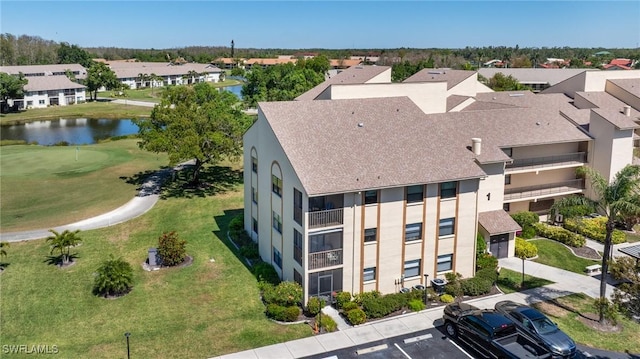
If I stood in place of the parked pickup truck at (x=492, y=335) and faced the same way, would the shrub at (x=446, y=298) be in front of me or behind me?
in front

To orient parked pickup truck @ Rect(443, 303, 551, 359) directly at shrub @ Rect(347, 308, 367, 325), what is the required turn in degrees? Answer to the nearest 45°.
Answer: approximately 45° to its left

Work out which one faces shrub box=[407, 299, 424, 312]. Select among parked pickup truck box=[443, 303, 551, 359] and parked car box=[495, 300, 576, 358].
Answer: parked pickup truck box=[443, 303, 551, 359]

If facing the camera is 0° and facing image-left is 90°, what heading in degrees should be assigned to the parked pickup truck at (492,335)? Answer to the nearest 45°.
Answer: approximately 135°

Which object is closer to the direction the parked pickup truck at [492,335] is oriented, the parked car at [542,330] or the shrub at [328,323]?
the shrub

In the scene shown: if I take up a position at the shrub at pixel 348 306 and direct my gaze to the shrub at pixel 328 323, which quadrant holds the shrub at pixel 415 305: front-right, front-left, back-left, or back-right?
back-left

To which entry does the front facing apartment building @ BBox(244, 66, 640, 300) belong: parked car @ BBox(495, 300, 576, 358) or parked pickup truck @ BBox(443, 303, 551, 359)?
parked pickup truck @ BBox(443, 303, 551, 359)

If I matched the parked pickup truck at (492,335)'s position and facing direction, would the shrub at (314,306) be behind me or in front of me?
in front

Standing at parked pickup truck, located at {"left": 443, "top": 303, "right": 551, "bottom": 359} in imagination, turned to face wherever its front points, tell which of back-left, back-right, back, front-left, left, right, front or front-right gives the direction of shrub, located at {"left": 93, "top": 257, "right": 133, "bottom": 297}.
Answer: front-left

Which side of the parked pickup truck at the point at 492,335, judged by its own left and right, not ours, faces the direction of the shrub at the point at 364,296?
front
